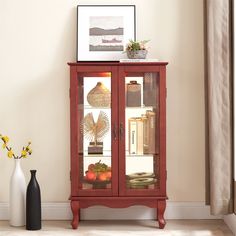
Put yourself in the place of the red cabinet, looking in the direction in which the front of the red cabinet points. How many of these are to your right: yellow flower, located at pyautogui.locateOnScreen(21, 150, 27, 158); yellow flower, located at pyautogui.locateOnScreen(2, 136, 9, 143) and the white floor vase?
3

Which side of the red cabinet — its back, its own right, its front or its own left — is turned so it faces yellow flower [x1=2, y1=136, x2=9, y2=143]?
right

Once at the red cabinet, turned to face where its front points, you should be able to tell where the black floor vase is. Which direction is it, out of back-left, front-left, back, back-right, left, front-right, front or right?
right

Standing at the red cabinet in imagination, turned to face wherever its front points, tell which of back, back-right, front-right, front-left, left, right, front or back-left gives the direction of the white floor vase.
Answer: right

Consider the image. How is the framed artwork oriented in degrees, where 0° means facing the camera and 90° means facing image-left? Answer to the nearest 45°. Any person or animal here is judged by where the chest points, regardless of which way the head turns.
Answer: approximately 0°

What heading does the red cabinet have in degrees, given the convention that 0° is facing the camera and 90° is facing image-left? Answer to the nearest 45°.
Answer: approximately 0°

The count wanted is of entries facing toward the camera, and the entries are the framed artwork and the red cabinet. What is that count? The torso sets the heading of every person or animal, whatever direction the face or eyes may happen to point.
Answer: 2
